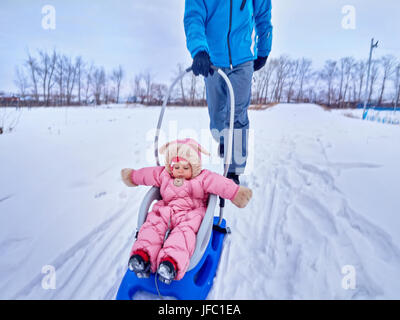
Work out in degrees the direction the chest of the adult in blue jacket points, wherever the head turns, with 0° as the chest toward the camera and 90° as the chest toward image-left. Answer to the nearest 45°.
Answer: approximately 0°

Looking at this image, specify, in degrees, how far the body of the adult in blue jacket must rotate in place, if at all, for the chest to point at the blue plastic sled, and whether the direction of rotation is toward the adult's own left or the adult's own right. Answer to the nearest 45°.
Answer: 0° — they already face it
